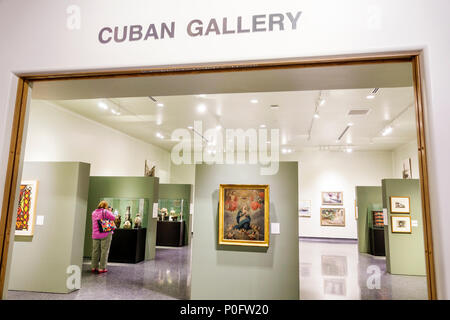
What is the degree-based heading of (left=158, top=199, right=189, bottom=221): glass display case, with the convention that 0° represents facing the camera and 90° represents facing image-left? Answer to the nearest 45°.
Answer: approximately 0°

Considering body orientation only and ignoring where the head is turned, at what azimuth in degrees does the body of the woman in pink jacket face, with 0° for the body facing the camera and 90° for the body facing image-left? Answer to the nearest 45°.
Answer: approximately 225°

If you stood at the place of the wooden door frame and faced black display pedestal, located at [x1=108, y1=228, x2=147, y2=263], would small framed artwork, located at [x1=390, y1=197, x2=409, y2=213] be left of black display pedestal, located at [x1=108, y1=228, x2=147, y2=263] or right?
right

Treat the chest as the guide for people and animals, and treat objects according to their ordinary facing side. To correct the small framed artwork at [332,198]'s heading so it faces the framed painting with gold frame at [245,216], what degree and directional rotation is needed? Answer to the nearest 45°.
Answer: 0° — it already faces it

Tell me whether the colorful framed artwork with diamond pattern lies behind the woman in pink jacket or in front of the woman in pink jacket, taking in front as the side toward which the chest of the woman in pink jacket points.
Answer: behind

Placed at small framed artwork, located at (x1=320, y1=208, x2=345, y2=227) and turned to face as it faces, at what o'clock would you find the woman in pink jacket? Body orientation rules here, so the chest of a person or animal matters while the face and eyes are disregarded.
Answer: The woman in pink jacket is roughly at 1 o'clock from the small framed artwork.

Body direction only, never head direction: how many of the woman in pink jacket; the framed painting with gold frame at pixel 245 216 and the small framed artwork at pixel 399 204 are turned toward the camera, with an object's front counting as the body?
2

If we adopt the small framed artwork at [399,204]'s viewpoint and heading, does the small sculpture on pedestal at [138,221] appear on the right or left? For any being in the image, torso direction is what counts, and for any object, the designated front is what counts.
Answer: on its right

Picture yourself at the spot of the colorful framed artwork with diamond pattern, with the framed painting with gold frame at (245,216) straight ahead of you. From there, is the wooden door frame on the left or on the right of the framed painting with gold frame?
right
